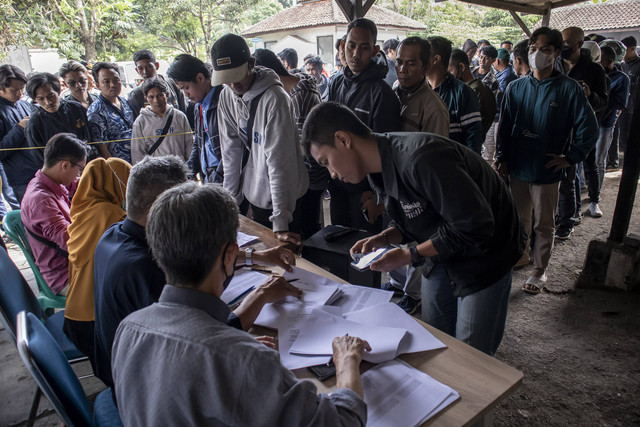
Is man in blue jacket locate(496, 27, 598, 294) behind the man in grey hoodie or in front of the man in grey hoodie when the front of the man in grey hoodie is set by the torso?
behind

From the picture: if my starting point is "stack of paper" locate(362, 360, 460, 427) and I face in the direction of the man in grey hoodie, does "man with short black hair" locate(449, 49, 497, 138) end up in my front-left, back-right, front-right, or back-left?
front-right

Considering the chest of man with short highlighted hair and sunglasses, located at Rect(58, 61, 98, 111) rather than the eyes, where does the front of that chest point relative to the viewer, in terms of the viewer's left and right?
facing the viewer

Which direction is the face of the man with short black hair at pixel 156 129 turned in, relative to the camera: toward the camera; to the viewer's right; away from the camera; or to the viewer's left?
toward the camera

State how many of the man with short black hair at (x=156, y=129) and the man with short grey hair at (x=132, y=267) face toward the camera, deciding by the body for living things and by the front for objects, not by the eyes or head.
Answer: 1

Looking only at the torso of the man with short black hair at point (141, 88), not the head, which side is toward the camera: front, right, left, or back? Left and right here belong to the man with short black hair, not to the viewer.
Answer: front

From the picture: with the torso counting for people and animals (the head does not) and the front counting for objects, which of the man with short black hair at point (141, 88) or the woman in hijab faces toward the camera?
the man with short black hair

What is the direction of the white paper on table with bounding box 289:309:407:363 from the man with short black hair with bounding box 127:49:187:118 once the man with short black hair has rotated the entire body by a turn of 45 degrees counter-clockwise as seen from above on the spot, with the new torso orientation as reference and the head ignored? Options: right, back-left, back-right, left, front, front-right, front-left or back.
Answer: front-right

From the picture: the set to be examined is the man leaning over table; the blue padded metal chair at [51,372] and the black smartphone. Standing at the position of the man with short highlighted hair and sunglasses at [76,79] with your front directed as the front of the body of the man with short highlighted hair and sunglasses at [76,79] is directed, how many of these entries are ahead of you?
3

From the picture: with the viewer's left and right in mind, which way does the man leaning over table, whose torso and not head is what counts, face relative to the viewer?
facing the viewer and to the left of the viewer

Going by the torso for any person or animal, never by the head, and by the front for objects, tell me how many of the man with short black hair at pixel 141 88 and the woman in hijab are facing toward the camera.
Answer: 1

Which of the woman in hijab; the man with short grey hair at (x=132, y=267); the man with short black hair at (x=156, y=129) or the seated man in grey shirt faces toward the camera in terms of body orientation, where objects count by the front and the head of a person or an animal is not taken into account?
the man with short black hair at (x=156, y=129)

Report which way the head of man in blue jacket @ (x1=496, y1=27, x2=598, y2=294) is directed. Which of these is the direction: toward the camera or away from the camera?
toward the camera

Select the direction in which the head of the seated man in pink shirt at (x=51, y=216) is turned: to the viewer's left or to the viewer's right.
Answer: to the viewer's right

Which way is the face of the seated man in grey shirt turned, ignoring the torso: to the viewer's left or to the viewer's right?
to the viewer's right
